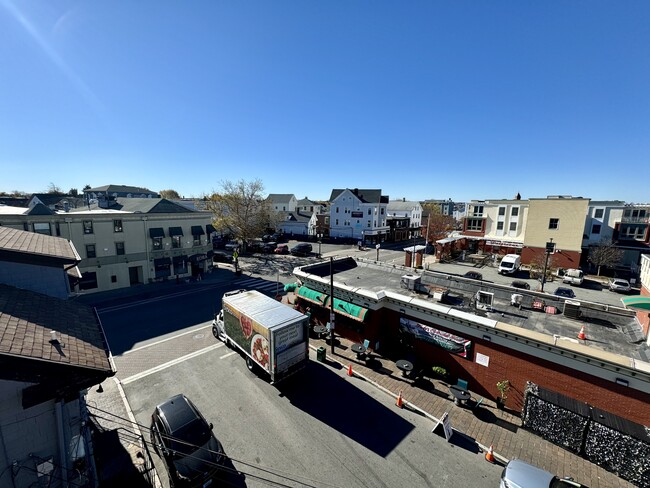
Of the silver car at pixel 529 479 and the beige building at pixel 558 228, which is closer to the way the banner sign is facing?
the silver car

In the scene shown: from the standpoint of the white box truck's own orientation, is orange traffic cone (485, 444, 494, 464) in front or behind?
behind

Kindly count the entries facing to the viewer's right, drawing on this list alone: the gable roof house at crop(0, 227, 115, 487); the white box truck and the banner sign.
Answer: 1

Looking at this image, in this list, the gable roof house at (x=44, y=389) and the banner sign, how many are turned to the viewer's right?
1

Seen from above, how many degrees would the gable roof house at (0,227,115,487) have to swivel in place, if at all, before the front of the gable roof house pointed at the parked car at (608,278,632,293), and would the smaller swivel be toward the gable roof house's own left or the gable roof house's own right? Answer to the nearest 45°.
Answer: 0° — it already faces it

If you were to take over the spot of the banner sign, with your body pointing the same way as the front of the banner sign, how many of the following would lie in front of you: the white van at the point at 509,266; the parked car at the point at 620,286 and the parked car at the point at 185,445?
1

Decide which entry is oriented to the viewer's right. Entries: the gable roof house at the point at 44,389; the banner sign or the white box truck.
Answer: the gable roof house

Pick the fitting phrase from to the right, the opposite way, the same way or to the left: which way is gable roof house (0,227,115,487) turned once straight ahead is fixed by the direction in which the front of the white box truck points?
to the right

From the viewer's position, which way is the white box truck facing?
facing away from the viewer and to the left of the viewer

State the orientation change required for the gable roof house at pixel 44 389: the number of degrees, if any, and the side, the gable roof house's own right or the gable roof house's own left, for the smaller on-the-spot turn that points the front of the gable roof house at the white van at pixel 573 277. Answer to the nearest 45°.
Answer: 0° — it already faces it

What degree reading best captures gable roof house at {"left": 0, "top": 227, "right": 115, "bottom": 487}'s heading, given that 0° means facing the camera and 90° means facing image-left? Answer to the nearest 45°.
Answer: approximately 270°

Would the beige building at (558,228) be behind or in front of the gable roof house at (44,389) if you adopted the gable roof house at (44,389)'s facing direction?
in front

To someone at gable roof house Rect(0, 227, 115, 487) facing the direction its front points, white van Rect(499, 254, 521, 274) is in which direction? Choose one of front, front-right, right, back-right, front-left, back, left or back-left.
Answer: front

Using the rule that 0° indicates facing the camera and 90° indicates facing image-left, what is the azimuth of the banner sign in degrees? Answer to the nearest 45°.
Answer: approximately 45°

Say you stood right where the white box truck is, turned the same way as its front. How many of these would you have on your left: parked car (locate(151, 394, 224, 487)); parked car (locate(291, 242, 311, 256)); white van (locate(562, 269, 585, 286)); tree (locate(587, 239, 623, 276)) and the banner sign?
1

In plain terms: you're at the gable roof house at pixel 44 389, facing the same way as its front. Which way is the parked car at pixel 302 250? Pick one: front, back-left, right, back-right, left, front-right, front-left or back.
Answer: front-left

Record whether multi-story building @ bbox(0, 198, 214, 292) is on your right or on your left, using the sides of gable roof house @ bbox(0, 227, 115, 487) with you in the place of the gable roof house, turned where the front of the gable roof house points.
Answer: on your left
